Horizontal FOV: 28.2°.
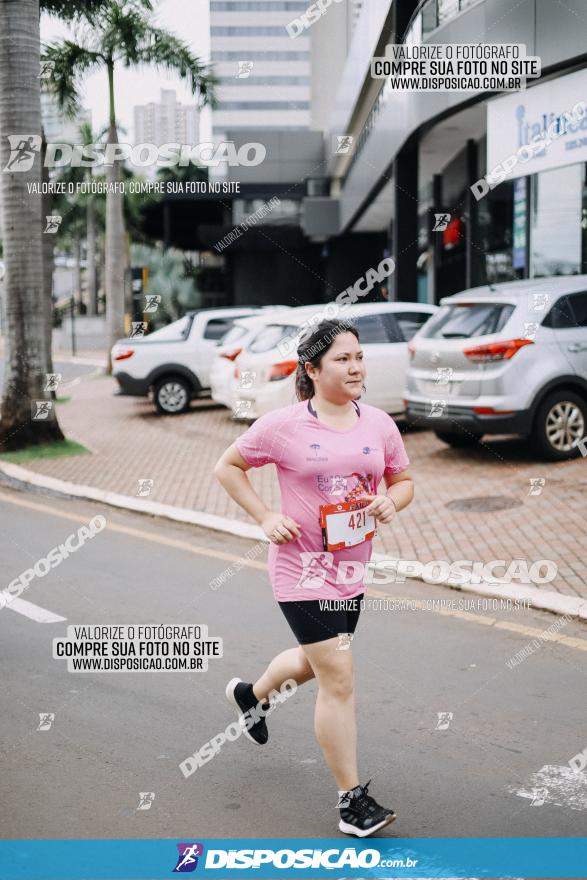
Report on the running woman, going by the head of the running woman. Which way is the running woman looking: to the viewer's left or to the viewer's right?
to the viewer's right

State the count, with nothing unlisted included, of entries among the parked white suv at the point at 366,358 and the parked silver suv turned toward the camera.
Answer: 0

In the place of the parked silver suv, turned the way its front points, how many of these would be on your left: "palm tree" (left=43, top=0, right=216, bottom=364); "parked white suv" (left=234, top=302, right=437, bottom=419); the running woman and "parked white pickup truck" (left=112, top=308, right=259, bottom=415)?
3

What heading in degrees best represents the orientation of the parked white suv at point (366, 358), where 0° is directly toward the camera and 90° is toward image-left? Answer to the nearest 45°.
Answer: approximately 225°

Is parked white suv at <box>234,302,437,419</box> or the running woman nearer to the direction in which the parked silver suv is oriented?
the parked white suv

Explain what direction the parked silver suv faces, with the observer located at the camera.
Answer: facing away from the viewer and to the right of the viewer

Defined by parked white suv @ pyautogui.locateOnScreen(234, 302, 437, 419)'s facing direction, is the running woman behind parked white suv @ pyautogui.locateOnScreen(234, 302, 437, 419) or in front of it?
behind

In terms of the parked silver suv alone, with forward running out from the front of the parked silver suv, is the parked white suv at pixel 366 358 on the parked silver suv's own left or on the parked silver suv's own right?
on the parked silver suv's own left

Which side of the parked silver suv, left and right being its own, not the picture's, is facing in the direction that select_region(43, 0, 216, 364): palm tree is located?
left

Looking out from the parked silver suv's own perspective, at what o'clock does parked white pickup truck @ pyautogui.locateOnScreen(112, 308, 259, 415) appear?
The parked white pickup truck is roughly at 9 o'clock from the parked silver suv.

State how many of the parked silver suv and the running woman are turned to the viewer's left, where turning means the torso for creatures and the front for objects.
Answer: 0

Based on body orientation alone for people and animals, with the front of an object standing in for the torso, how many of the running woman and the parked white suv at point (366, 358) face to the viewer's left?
0

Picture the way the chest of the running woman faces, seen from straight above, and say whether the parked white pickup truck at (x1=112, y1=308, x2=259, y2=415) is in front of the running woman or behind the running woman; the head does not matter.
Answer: behind

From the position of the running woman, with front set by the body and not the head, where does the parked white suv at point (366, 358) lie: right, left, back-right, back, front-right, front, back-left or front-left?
back-left
